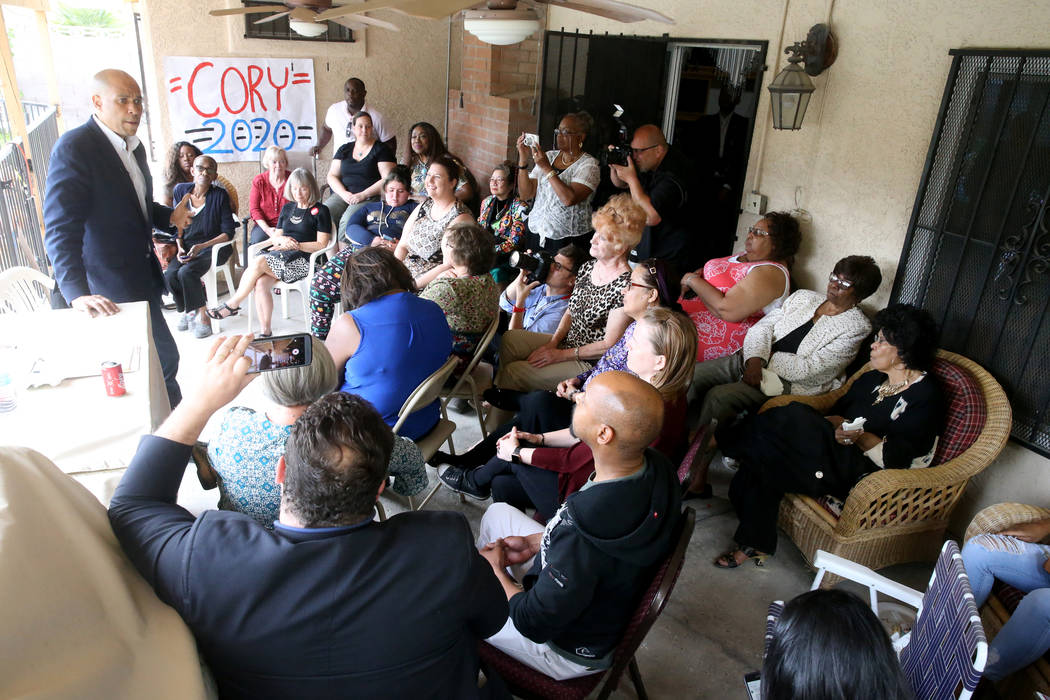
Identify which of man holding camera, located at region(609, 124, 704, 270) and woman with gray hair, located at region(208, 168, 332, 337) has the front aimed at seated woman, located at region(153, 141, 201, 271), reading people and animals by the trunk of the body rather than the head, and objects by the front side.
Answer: the man holding camera

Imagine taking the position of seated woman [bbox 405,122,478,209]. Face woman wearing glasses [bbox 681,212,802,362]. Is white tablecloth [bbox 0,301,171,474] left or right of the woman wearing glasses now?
right

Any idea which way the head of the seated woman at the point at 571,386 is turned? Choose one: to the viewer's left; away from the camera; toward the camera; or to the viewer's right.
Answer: to the viewer's left

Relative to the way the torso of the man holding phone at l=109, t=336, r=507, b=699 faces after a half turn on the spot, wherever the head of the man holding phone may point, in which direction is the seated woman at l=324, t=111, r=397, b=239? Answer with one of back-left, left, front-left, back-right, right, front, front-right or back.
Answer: back

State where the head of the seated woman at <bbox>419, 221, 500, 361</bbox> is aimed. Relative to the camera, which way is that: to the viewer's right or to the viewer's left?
to the viewer's left

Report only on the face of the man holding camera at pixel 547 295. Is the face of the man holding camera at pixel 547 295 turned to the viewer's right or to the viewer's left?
to the viewer's left

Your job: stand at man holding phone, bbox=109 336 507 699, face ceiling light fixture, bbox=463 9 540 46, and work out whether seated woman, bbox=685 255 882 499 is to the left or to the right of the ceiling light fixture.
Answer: right

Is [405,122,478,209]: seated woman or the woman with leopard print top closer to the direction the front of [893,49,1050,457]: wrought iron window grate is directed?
the woman with leopard print top

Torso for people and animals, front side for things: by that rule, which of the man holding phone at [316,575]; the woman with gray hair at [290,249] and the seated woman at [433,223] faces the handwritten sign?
the man holding phone

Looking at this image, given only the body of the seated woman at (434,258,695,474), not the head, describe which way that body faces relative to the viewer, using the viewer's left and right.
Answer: facing to the left of the viewer

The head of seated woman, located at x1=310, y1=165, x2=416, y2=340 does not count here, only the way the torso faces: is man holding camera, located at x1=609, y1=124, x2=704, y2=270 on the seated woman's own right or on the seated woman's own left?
on the seated woman's own left

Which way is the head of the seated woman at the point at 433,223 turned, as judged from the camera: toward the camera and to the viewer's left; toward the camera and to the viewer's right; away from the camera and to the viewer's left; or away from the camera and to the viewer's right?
toward the camera and to the viewer's left

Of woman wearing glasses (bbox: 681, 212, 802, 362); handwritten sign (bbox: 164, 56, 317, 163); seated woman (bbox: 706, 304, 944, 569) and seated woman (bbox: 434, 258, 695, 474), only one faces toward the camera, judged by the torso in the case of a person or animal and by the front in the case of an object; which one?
the handwritten sign

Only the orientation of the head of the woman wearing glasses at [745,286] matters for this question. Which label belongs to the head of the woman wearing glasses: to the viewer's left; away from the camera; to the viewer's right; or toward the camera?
to the viewer's left

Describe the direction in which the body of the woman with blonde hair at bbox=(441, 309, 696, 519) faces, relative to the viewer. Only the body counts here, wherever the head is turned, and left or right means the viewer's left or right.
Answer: facing to the left of the viewer

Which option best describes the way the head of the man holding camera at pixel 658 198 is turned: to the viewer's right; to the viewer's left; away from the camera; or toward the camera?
to the viewer's left
